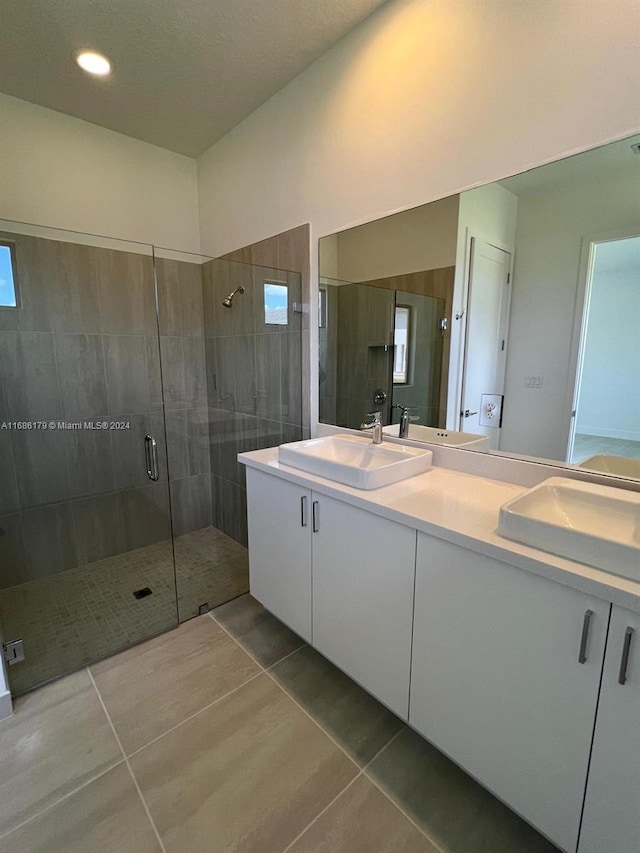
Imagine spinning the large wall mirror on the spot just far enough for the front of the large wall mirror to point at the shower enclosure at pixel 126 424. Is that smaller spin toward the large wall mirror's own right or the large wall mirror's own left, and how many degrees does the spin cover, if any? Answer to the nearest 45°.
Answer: approximately 45° to the large wall mirror's own right

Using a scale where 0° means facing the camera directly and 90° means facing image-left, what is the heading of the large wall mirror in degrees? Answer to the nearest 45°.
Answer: approximately 45°
